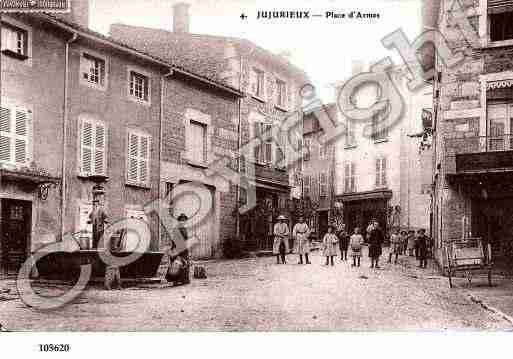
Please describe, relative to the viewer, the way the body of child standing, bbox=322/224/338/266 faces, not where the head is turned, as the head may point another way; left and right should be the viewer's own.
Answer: facing the viewer

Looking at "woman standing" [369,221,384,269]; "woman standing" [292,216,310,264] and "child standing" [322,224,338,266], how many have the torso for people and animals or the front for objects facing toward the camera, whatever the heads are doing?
3

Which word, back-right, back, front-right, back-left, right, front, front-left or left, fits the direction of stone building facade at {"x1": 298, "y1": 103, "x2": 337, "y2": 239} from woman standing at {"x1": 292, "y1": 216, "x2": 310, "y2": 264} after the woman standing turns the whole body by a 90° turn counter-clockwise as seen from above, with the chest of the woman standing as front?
left

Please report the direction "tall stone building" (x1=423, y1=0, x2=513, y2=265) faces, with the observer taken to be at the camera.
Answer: facing the viewer and to the left of the viewer

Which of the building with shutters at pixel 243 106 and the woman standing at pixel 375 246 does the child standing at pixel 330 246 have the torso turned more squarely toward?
the woman standing

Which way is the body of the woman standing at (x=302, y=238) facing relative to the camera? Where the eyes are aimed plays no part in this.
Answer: toward the camera

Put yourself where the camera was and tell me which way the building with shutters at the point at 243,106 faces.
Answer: facing the viewer and to the right of the viewer

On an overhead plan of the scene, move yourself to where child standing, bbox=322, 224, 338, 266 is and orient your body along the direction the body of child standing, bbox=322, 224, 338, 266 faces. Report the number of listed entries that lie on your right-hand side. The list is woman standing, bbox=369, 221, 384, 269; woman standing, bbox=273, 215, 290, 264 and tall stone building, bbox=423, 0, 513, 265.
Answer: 1

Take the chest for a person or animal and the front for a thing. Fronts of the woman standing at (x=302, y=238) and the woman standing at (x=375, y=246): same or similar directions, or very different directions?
same or similar directions

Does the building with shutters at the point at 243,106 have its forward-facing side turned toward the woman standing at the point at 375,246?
yes

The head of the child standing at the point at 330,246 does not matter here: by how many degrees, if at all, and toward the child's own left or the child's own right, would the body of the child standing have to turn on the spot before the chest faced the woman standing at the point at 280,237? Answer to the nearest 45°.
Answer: approximately 90° to the child's own right
